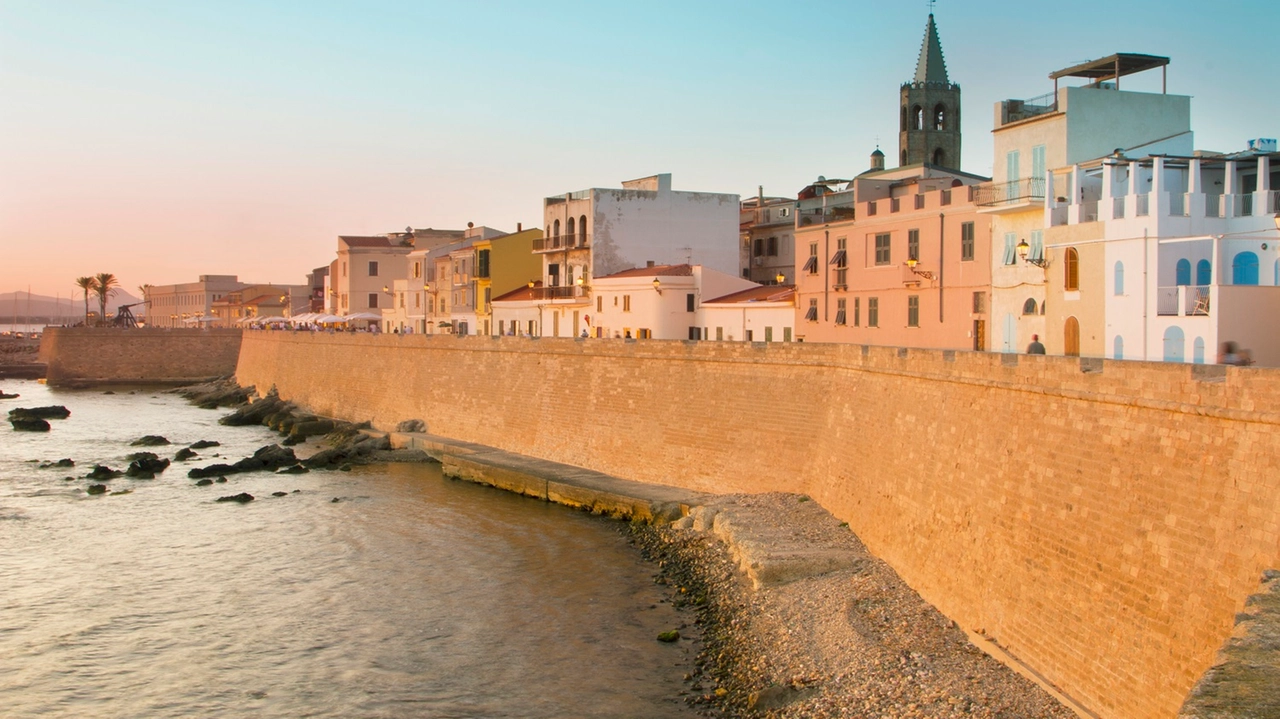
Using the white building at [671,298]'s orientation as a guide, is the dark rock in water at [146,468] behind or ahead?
ahead

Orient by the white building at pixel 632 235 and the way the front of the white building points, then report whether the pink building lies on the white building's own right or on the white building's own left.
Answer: on the white building's own left

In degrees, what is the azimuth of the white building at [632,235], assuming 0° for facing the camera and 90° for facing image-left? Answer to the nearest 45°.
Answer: approximately 45°

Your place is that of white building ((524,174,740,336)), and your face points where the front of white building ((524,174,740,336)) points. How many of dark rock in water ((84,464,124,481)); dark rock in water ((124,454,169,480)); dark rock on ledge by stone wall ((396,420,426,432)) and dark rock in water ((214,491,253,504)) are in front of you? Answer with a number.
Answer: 4

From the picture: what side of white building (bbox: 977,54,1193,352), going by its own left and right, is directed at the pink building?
right

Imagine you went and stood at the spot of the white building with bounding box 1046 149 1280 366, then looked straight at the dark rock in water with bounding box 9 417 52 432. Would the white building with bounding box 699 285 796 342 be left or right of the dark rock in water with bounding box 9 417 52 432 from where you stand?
right

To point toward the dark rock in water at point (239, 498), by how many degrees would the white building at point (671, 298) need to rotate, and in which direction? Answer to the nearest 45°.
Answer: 0° — it already faces it

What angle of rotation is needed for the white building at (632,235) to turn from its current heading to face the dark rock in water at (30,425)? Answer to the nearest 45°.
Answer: approximately 45° to its right

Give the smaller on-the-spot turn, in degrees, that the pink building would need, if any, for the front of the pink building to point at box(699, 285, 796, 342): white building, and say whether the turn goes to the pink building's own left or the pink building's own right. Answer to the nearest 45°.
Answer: approximately 90° to the pink building's own right

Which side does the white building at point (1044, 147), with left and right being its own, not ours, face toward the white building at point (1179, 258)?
left

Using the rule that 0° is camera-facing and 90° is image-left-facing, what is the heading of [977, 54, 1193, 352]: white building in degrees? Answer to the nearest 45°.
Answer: approximately 45°

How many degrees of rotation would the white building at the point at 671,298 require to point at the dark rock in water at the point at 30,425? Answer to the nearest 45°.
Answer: approximately 45° to its right

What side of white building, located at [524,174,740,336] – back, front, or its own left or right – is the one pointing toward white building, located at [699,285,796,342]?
left

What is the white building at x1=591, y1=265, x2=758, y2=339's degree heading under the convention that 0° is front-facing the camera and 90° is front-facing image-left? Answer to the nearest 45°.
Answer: approximately 45°
